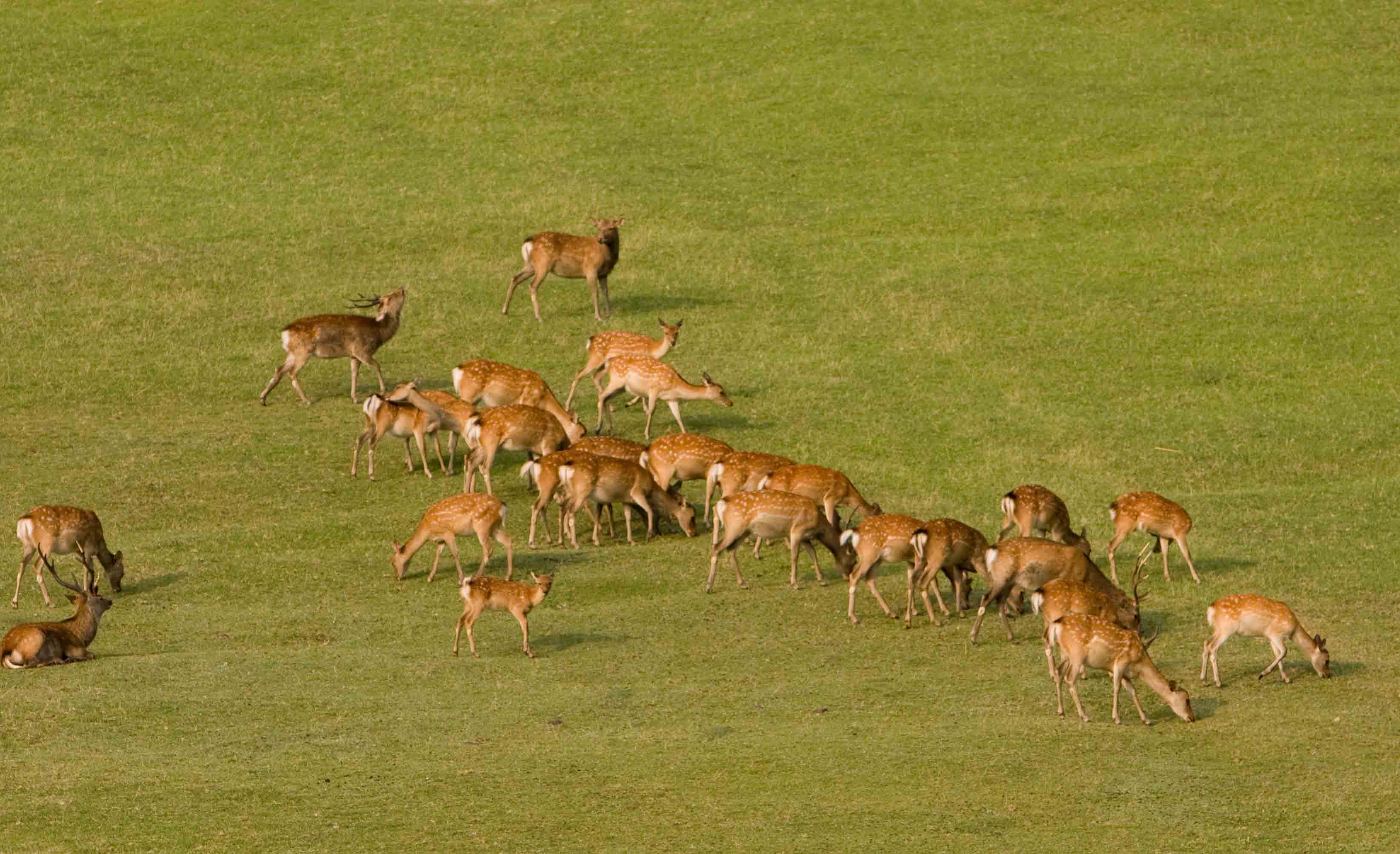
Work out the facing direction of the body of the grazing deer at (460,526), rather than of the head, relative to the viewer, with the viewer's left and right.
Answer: facing to the left of the viewer

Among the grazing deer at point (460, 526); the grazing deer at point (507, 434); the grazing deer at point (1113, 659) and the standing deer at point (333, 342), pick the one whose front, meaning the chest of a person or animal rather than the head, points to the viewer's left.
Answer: the grazing deer at point (460, 526)

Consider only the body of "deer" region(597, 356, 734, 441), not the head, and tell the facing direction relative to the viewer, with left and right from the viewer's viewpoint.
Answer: facing to the right of the viewer

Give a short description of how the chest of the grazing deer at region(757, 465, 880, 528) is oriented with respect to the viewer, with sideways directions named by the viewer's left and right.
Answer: facing to the right of the viewer

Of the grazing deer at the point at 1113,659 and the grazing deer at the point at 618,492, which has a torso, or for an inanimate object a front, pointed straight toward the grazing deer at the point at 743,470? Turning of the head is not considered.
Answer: the grazing deer at the point at 618,492

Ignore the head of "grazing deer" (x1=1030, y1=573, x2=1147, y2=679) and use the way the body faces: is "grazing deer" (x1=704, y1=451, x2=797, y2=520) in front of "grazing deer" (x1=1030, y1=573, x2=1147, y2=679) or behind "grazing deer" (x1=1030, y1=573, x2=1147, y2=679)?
behind

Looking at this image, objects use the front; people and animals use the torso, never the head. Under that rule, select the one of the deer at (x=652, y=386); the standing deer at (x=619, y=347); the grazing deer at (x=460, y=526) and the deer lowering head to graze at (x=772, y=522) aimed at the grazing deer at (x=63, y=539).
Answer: the grazing deer at (x=460, y=526)

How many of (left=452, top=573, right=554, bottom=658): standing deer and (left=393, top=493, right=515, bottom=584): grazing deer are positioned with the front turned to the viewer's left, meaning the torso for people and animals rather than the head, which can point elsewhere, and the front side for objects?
1

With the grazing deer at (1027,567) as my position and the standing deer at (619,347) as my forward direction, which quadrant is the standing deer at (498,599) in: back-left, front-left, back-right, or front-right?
front-left

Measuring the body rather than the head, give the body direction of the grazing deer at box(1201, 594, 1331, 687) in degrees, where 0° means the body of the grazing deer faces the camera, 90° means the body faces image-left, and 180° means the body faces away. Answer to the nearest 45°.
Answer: approximately 270°

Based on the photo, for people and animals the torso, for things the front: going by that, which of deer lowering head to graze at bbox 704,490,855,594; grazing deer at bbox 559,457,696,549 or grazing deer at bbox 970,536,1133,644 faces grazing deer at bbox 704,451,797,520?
grazing deer at bbox 559,457,696,549

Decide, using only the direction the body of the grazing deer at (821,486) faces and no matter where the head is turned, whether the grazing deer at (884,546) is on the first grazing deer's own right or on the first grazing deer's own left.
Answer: on the first grazing deer's own right

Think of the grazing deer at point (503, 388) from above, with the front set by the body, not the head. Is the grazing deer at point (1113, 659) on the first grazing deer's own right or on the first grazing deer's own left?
on the first grazing deer's own right

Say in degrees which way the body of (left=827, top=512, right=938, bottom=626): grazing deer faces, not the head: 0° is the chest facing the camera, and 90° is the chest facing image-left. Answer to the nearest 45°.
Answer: approximately 270°

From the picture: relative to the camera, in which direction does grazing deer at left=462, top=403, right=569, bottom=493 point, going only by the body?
to the viewer's right

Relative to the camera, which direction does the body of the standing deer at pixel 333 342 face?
to the viewer's right

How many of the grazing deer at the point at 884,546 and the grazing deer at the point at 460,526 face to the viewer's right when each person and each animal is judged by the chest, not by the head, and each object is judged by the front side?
1

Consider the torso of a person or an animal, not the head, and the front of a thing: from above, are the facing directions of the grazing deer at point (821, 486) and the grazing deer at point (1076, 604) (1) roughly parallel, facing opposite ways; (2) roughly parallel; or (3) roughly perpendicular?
roughly parallel

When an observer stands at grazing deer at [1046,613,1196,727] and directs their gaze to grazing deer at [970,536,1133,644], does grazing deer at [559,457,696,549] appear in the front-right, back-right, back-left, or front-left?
front-left

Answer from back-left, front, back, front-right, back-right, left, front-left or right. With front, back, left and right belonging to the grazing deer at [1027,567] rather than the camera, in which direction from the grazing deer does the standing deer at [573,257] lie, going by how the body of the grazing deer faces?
back-left

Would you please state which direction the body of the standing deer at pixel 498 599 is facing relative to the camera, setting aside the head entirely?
to the viewer's right

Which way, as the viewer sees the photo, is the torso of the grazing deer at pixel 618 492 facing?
to the viewer's right
